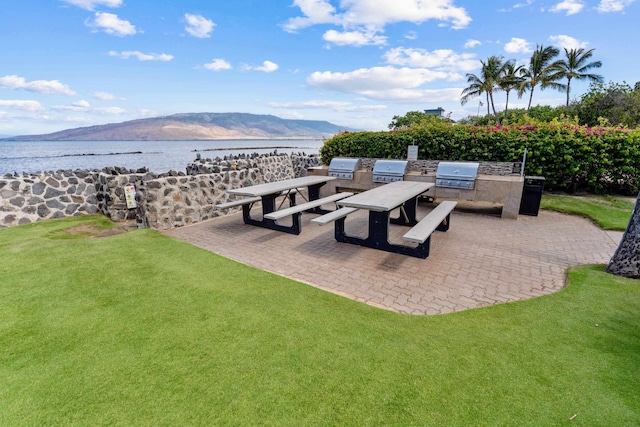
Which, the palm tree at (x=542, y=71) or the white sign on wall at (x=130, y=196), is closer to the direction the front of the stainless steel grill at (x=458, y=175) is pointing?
the white sign on wall

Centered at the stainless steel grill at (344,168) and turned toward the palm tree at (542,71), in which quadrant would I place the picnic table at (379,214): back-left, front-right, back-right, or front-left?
back-right

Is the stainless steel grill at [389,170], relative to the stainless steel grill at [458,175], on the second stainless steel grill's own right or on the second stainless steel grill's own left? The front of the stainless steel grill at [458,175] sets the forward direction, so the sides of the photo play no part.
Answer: on the second stainless steel grill's own right

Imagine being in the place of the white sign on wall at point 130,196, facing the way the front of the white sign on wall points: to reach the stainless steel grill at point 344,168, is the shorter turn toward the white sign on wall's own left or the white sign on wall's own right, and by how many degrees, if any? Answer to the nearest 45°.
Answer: approximately 90° to the white sign on wall's own left

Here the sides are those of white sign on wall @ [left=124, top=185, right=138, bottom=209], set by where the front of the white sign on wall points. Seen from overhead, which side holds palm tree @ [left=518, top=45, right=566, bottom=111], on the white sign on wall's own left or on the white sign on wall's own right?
on the white sign on wall's own left

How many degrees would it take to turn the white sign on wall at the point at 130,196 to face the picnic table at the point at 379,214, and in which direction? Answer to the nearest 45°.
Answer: approximately 45° to its left

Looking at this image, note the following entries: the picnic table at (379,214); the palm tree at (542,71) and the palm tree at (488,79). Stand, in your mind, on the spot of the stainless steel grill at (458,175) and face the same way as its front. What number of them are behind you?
2

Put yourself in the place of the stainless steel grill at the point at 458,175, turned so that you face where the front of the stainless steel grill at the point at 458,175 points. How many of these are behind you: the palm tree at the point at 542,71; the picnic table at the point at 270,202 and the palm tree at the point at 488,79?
2

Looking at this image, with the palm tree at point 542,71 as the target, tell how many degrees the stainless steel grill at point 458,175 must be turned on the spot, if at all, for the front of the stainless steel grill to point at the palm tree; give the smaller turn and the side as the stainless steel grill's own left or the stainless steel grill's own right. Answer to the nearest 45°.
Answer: approximately 180°

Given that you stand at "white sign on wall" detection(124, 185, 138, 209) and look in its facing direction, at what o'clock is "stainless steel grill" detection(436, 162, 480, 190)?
The stainless steel grill is roughly at 10 o'clock from the white sign on wall.

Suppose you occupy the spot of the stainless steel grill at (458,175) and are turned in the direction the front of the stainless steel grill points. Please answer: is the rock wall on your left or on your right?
on your right

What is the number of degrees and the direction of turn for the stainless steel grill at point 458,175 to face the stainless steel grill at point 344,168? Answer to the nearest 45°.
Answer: approximately 90° to its right

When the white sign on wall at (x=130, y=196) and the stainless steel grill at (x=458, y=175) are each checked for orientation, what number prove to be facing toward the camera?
2
